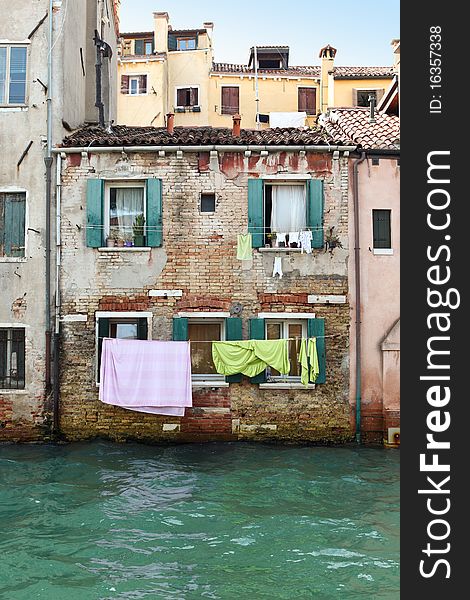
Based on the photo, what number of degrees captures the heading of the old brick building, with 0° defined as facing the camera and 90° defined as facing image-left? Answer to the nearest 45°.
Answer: approximately 0°

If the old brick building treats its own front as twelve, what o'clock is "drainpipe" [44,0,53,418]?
The drainpipe is roughly at 3 o'clock from the old brick building.

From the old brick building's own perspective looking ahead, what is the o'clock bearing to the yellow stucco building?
The yellow stucco building is roughly at 6 o'clock from the old brick building.
